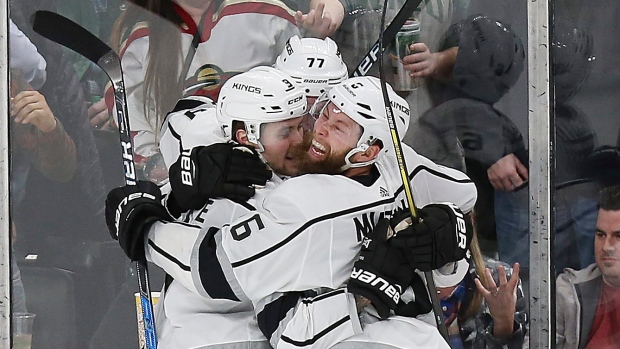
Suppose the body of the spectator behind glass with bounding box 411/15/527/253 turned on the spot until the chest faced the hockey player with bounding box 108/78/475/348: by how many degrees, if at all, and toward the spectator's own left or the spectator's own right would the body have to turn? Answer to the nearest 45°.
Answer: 0° — they already face them

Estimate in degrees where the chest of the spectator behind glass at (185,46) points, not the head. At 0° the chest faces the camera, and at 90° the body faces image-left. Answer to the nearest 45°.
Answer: approximately 0°

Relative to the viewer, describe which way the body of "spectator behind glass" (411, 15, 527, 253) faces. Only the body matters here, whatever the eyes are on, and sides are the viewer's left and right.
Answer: facing the viewer and to the left of the viewer
